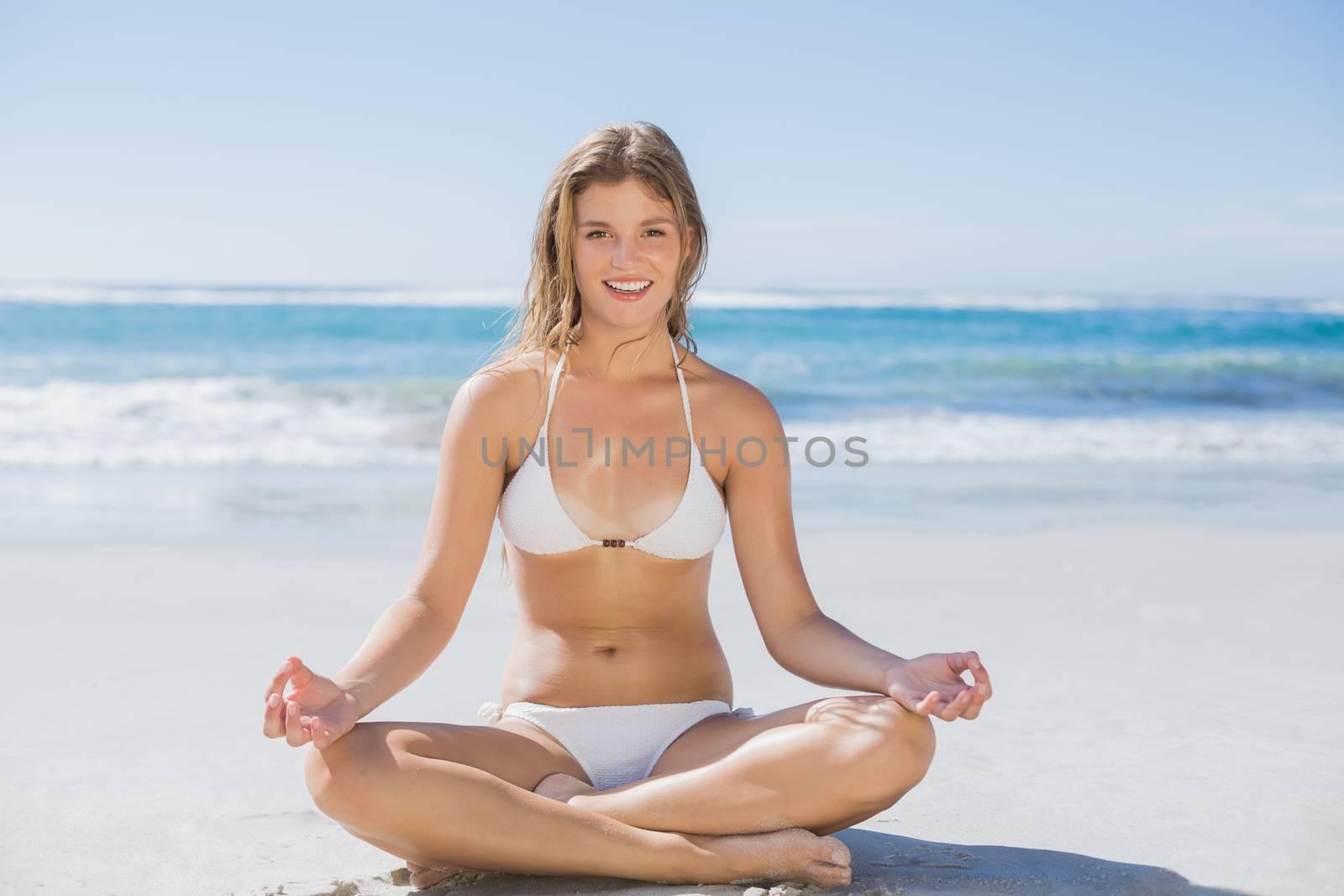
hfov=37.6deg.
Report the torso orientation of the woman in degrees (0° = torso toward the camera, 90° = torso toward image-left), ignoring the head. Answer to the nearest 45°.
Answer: approximately 0°
